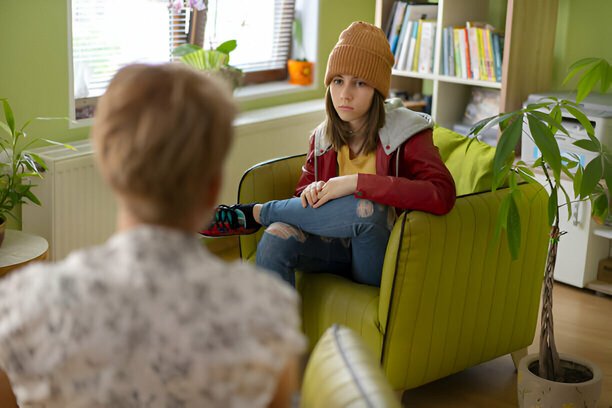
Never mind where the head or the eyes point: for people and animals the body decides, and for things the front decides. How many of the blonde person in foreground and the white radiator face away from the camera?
1

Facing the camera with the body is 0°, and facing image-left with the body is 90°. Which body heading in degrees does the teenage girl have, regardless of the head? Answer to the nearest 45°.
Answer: approximately 45°

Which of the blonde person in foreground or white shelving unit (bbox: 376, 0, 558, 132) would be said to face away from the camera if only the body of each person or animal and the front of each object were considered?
the blonde person in foreground

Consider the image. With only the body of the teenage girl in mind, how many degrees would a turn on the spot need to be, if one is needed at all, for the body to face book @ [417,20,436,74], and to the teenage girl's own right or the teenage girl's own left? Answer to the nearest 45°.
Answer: approximately 135° to the teenage girl's own right

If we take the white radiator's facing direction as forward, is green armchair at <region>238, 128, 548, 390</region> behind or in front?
in front

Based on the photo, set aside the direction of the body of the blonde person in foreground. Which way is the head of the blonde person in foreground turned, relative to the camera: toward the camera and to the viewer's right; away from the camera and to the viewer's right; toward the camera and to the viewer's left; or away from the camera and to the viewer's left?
away from the camera and to the viewer's right

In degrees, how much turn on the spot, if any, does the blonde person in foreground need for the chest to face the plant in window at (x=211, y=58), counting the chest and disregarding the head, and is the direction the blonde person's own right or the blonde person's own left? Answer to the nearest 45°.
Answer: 0° — they already face it

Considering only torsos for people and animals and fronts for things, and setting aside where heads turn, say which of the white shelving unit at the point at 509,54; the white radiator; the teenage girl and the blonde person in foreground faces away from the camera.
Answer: the blonde person in foreground

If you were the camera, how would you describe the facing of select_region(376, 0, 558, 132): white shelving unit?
facing the viewer and to the left of the viewer

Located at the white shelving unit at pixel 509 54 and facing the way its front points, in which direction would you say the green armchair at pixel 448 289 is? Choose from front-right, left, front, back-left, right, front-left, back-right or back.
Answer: front-left

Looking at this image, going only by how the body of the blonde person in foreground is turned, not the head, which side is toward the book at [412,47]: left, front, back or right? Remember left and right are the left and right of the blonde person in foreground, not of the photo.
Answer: front

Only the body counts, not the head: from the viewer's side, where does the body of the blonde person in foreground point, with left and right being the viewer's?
facing away from the viewer

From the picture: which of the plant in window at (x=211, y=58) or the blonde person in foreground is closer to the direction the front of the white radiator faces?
the blonde person in foreground

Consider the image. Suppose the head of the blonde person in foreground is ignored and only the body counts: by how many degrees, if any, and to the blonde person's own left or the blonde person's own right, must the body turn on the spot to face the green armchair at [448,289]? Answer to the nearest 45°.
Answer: approximately 45° to the blonde person's own right

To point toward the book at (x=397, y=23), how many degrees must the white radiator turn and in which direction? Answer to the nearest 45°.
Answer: approximately 90° to its left

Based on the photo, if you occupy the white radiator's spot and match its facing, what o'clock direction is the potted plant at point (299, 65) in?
The potted plant is roughly at 9 o'clock from the white radiator.
